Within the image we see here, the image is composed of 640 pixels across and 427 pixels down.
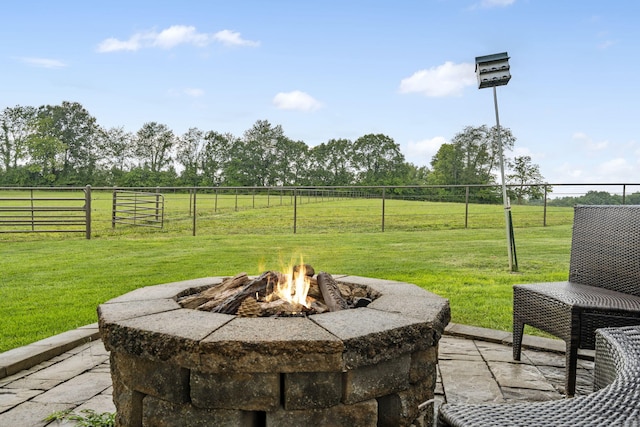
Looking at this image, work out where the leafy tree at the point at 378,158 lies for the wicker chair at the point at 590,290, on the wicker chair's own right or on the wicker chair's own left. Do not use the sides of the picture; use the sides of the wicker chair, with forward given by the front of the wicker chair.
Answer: on the wicker chair's own right

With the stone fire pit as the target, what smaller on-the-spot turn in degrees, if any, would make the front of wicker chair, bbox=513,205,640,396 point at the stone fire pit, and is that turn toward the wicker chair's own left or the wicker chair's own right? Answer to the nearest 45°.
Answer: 0° — it already faces it

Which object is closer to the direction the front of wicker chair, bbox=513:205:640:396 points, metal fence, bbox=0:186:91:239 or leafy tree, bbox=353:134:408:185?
the metal fence

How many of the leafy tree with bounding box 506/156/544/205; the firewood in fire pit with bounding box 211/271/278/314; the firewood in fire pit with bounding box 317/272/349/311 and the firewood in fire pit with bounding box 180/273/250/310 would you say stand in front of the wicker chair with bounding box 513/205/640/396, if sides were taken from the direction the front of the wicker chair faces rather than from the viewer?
3

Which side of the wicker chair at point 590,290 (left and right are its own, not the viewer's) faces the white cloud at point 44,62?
right

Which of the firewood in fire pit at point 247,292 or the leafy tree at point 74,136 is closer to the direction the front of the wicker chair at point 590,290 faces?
the firewood in fire pit

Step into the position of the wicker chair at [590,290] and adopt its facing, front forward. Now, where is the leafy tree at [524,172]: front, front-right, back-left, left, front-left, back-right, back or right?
back-right

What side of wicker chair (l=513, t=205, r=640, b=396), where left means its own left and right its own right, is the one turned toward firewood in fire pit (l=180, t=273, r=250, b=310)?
front

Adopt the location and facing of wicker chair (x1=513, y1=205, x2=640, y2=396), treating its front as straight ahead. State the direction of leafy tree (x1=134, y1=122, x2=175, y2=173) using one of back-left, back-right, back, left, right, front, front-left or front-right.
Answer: right

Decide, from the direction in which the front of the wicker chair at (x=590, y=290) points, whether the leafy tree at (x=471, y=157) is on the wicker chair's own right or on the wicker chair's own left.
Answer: on the wicker chair's own right

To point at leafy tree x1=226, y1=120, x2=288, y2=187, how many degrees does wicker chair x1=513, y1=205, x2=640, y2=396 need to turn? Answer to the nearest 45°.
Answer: approximately 90° to its right

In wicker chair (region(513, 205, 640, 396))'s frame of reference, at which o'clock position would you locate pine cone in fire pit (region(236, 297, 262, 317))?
The pine cone in fire pit is roughly at 12 o'clock from the wicker chair.

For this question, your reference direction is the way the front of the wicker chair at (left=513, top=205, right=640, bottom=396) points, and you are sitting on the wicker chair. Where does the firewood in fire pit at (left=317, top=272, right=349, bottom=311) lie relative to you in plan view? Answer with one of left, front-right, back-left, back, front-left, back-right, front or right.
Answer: front

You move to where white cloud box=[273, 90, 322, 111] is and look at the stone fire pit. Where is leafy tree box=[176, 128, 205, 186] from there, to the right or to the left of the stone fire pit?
right

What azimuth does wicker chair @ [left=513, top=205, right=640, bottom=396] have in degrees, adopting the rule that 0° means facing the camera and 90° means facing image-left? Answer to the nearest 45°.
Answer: approximately 45°

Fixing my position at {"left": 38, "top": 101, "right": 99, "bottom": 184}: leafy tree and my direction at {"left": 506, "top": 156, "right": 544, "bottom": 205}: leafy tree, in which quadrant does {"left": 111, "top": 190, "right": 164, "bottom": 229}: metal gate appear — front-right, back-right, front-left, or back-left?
front-right

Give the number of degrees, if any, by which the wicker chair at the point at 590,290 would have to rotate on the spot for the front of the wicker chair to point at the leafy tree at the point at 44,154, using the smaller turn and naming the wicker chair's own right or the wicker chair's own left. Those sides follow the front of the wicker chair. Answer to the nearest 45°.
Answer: approximately 90° to the wicker chair's own right
